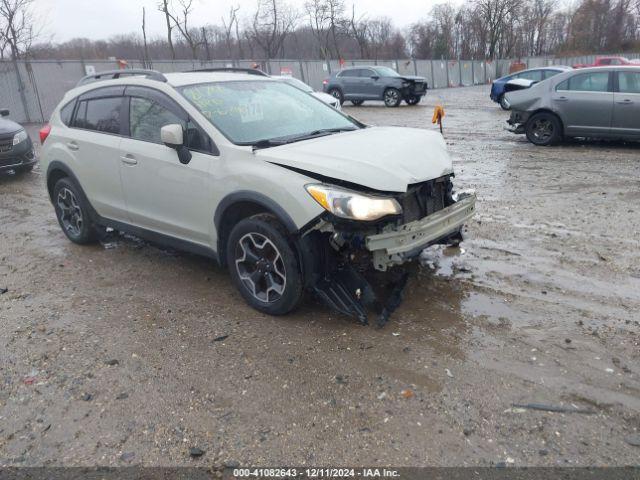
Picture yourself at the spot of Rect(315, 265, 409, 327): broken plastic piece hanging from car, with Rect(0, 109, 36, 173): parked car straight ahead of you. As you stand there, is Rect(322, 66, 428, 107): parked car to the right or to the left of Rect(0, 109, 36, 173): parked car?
right

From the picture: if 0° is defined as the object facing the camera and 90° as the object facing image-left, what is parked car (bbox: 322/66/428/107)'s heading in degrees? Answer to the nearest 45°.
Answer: approximately 315°

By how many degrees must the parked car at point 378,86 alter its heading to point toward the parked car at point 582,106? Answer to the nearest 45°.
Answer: approximately 45° to its right

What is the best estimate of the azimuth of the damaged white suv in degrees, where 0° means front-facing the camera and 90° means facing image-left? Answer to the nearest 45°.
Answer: approximately 315°

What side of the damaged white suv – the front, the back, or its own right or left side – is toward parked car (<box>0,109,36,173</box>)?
back
